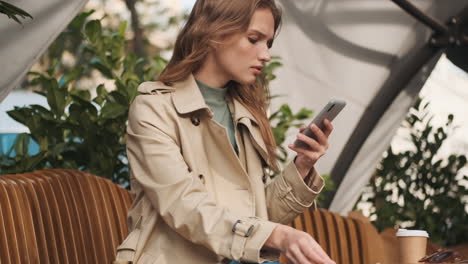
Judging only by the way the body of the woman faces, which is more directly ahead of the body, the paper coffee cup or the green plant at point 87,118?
the paper coffee cup

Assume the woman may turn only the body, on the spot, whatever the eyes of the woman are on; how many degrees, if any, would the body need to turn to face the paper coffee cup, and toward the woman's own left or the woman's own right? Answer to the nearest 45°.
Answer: approximately 45° to the woman's own left

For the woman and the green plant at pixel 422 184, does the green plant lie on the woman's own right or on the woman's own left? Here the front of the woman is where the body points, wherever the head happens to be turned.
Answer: on the woman's own left

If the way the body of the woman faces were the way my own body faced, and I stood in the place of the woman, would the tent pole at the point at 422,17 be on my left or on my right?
on my left

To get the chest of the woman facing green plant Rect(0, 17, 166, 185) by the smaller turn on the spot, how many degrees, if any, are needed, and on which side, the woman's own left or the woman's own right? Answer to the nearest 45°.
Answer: approximately 180°
